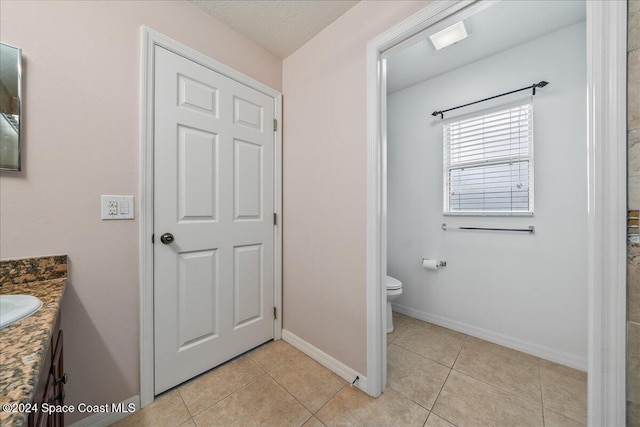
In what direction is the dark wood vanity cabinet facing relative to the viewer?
to the viewer's right

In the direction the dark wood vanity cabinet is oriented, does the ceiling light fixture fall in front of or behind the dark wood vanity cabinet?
in front

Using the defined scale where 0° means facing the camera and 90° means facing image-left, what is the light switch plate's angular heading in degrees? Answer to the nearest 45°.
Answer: approximately 0°

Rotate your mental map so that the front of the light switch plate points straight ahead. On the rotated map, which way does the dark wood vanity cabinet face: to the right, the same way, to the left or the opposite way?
to the left

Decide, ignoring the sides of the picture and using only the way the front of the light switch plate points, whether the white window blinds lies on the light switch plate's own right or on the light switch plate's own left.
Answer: on the light switch plate's own left

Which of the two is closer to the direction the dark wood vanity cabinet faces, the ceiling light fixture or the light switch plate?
the ceiling light fixture

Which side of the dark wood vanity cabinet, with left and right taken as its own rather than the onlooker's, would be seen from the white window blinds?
front

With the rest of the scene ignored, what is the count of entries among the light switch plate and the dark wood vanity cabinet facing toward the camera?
1

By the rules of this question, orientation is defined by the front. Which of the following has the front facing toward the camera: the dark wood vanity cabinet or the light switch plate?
the light switch plate
